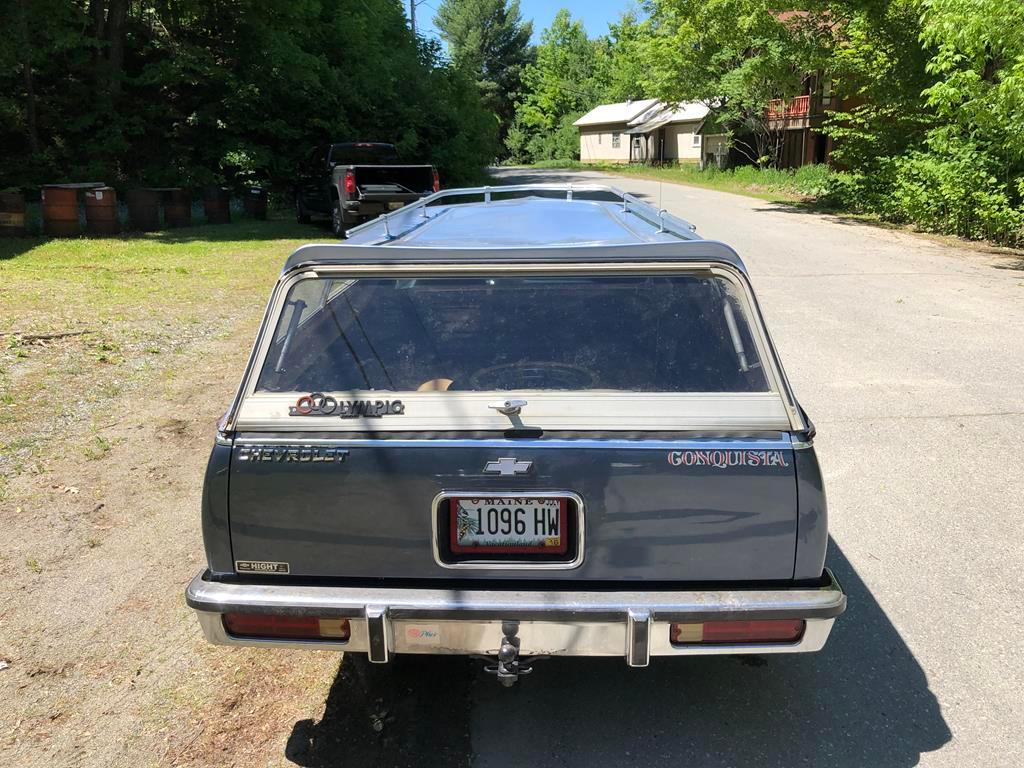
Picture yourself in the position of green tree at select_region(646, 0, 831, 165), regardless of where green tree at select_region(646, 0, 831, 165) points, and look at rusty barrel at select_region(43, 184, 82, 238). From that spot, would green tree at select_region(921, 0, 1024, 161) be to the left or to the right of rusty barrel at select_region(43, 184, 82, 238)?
left

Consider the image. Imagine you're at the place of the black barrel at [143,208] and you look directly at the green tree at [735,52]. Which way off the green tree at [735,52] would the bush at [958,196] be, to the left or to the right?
right

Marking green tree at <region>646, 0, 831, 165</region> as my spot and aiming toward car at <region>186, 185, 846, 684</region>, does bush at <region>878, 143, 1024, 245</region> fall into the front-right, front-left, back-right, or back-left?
front-left

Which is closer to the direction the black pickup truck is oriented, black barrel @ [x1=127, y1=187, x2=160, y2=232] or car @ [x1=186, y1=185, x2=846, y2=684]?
the black barrel

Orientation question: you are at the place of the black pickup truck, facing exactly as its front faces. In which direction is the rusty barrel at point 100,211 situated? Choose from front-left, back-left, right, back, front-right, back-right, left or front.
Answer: front-left

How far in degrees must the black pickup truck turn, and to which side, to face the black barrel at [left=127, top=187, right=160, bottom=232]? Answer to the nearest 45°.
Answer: approximately 45° to its left

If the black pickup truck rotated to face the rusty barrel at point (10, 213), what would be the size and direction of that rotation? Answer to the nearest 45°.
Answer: approximately 45° to its left

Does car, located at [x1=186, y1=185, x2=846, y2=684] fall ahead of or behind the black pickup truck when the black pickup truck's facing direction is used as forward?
behind

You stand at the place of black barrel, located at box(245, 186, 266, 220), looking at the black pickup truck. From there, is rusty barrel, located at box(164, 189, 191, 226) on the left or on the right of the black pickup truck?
right

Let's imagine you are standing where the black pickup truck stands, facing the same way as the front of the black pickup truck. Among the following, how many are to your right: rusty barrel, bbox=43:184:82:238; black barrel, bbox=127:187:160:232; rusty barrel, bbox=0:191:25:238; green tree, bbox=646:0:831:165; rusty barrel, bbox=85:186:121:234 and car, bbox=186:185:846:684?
1

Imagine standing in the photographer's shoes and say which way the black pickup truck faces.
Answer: facing away from the viewer and to the left of the viewer
